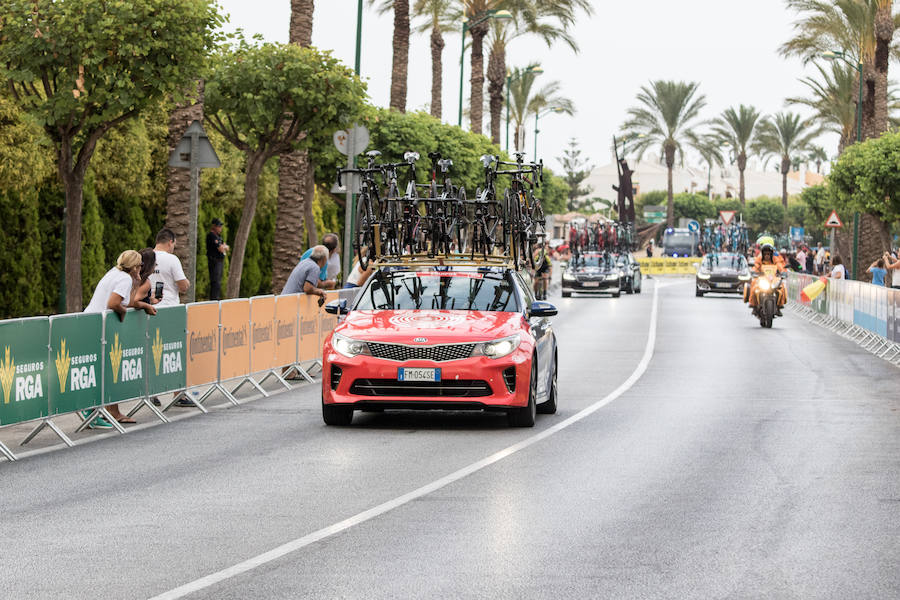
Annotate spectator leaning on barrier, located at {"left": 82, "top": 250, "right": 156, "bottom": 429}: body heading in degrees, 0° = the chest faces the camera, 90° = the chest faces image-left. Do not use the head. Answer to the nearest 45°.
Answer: approximately 270°

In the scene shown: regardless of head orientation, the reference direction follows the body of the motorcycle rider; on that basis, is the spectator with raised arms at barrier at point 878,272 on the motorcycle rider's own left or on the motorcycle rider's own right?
on the motorcycle rider's own left

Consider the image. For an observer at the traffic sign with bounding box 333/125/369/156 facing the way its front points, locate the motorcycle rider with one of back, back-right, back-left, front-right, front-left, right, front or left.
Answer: front-right

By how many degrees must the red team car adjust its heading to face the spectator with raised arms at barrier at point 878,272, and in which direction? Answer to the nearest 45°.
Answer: approximately 135° to its left

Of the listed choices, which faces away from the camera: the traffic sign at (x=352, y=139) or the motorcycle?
the traffic sign

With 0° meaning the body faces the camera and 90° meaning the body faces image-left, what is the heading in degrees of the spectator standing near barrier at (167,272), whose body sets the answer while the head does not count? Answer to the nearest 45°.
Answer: approximately 225°

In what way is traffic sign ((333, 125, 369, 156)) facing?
away from the camera

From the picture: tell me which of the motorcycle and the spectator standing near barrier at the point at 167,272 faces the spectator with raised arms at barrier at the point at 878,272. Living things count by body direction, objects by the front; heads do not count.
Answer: the spectator standing near barrier at the point at 167,272
